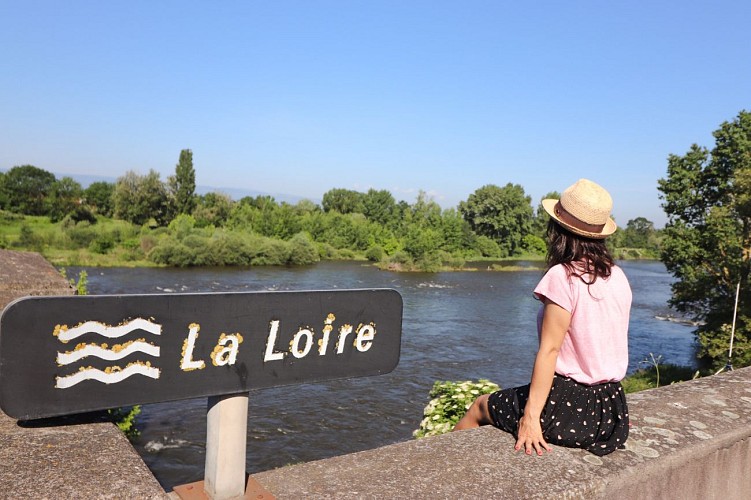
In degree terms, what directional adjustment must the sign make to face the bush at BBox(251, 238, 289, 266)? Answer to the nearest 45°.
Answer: approximately 135° to its left

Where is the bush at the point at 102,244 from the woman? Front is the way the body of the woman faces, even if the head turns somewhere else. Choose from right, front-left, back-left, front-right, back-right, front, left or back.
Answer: front

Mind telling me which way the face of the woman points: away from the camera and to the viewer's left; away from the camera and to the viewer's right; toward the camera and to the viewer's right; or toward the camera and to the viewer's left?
away from the camera and to the viewer's left

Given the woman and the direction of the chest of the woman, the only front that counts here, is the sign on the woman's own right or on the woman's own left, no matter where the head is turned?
on the woman's own left

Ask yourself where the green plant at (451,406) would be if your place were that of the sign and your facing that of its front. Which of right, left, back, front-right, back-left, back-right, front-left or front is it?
left

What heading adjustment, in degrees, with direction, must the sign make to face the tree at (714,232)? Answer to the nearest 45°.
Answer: approximately 90° to its left

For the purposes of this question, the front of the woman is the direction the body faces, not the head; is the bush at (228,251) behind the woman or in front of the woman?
in front

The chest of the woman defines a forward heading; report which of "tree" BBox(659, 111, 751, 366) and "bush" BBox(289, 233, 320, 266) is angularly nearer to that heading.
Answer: the bush

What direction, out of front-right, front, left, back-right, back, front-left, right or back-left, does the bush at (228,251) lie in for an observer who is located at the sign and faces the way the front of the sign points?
back-left

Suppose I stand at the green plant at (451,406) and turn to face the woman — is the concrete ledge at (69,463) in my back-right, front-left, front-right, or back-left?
front-right

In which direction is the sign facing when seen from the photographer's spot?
facing the viewer and to the right of the viewer

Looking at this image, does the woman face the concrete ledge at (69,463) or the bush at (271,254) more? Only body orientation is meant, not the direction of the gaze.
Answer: the bush

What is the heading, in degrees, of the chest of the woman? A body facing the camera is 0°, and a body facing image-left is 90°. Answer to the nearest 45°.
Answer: approximately 135°

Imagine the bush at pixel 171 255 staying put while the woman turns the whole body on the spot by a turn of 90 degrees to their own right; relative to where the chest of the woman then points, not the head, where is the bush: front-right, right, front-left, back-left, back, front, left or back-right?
left

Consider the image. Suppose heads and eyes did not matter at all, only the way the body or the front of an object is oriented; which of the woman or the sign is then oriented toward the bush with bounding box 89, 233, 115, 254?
the woman
